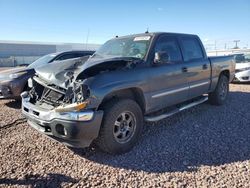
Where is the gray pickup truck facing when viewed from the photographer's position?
facing the viewer and to the left of the viewer
